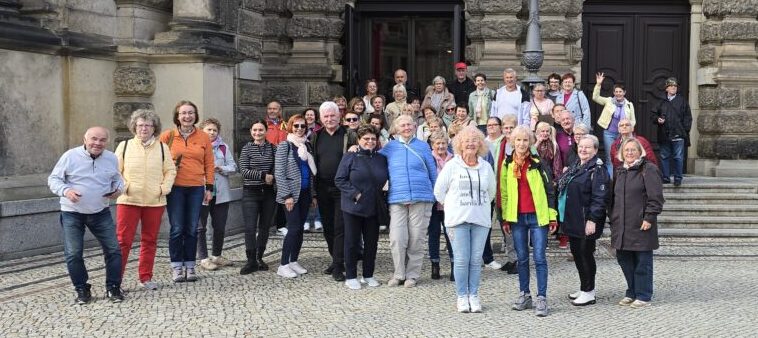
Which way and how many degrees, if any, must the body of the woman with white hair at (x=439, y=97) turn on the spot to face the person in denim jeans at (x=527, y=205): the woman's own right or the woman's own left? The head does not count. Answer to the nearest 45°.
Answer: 0° — they already face them

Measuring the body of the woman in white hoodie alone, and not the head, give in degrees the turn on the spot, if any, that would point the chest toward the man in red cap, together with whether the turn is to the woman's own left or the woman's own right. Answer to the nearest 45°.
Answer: approximately 180°

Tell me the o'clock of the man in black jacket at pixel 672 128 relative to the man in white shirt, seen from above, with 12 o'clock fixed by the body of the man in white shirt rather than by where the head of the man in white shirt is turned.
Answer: The man in black jacket is roughly at 8 o'clock from the man in white shirt.

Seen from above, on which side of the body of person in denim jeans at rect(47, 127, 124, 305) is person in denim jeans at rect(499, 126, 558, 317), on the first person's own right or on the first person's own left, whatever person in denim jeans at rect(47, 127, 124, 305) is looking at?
on the first person's own left

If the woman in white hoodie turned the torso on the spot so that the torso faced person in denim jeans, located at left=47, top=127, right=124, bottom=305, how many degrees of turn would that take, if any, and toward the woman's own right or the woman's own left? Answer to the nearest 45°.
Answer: approximately 90° to the woman's own right

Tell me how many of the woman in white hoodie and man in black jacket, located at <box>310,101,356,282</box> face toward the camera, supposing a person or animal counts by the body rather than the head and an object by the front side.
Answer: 2

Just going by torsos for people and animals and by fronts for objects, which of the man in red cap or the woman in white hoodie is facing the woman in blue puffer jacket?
the man in red cap
